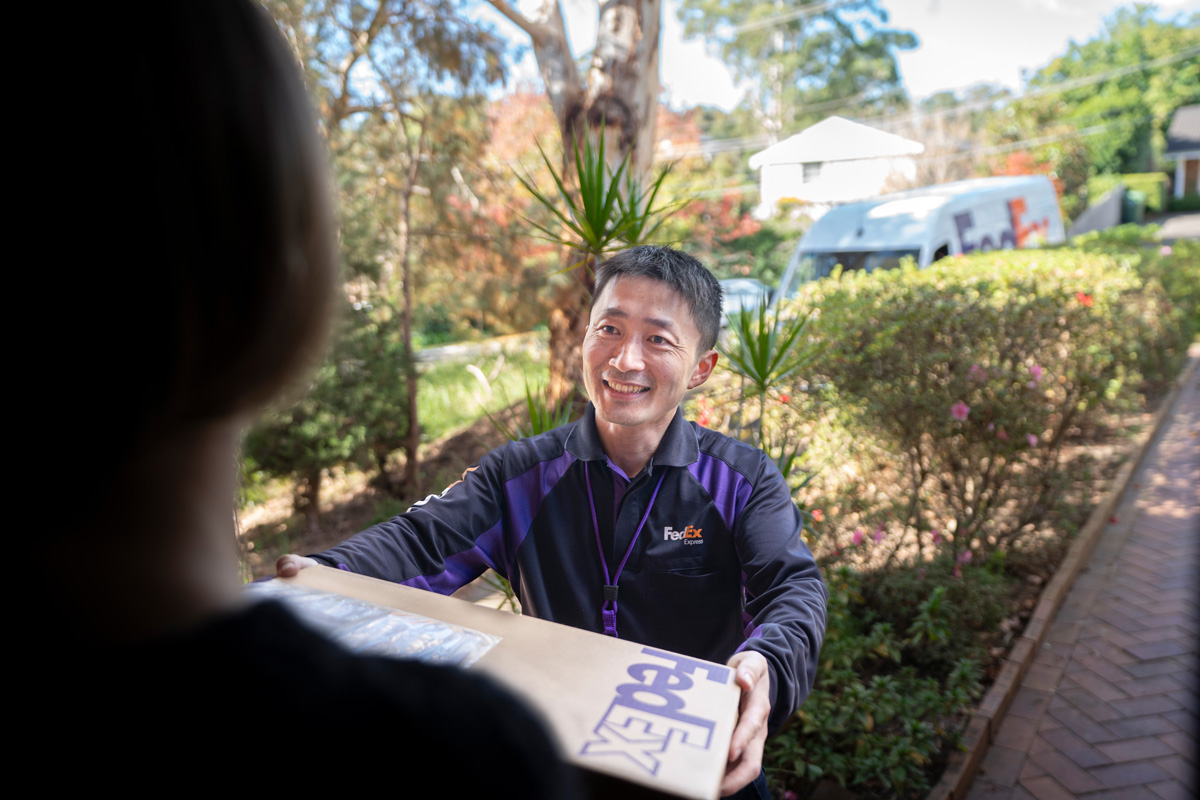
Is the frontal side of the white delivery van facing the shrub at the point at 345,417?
yes

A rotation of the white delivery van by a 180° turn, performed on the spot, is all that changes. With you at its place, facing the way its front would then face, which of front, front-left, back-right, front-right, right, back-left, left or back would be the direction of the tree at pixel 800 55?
front-left

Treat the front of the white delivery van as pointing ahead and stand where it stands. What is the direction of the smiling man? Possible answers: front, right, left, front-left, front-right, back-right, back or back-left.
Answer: front-left

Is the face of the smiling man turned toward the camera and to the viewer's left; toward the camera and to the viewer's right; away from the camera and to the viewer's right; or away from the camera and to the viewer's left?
toward the camera and to the viewer's left

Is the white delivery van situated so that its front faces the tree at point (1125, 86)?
no

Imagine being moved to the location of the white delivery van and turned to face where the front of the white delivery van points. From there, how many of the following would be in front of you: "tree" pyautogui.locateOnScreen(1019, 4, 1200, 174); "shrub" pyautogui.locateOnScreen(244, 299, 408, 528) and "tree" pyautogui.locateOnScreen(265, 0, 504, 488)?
2

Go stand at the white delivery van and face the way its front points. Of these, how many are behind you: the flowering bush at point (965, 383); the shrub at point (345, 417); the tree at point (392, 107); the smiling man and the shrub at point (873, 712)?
0

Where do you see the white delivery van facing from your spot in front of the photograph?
facing the viewer and to the left of the viewer

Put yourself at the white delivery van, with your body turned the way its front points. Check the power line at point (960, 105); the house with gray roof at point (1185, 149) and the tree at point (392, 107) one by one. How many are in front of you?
1
